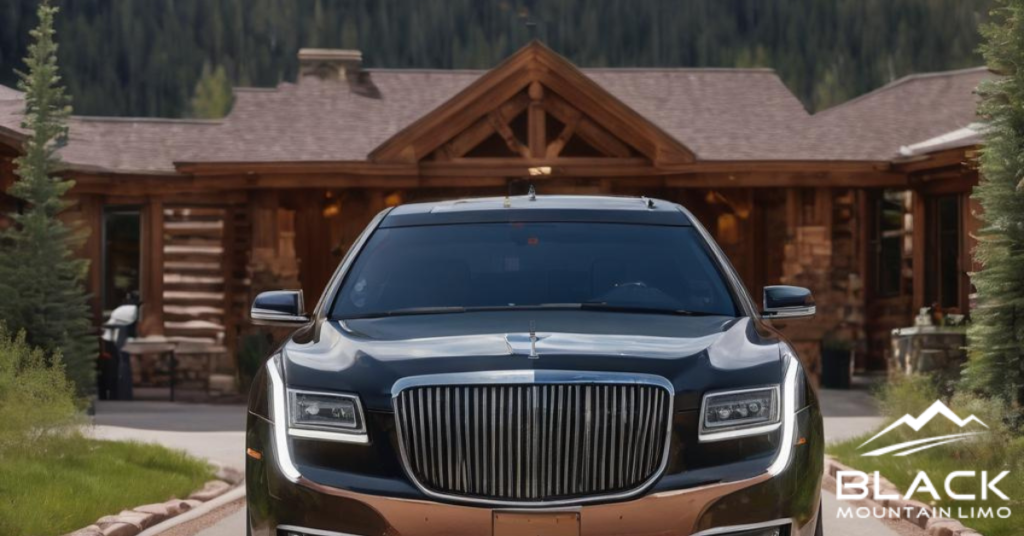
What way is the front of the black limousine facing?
toward the camera

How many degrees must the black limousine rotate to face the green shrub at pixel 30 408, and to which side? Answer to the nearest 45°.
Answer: approximately 135° to its right

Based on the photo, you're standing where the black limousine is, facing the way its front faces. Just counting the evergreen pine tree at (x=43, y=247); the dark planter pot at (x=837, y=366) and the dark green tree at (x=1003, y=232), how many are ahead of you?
0

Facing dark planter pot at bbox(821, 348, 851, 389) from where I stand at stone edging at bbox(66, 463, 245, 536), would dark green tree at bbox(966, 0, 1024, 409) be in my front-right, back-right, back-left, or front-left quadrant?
front-right

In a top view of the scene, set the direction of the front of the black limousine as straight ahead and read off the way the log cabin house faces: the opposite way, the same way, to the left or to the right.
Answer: the same way

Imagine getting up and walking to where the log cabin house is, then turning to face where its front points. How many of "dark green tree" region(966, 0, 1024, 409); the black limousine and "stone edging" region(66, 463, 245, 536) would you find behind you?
0

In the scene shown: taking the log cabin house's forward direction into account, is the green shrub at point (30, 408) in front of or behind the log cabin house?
in front

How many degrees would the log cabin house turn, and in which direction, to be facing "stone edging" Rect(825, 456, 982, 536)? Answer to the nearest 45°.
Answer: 0° — it already faces it

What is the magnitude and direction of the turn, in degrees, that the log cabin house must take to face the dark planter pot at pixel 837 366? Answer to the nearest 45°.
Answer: approximately 90° to its left

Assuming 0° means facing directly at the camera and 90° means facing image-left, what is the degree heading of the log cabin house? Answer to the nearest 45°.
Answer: approximately 0°

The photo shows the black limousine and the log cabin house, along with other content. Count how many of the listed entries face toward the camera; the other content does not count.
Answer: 2

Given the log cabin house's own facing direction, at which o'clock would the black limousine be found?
The black limousine is roughly at 12 o'clock from the log cabin house.
